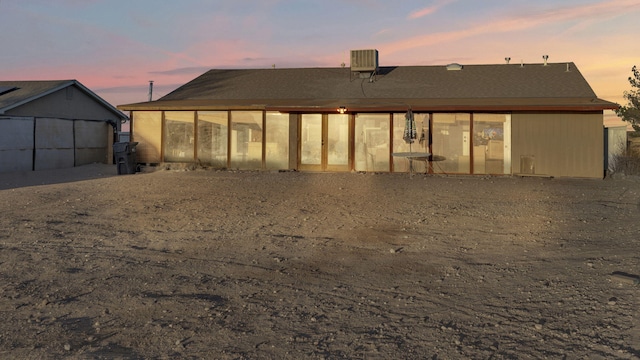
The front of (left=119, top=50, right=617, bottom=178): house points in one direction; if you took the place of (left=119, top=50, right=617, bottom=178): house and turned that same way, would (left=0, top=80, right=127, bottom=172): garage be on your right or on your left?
on your right

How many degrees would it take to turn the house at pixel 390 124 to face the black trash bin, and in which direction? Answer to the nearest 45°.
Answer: approximately 90° to its right

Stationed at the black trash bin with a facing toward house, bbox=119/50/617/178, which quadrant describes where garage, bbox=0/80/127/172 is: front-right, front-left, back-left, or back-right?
back-left

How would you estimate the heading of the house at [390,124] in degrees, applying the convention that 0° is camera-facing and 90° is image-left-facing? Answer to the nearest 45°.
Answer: approximately 0°
